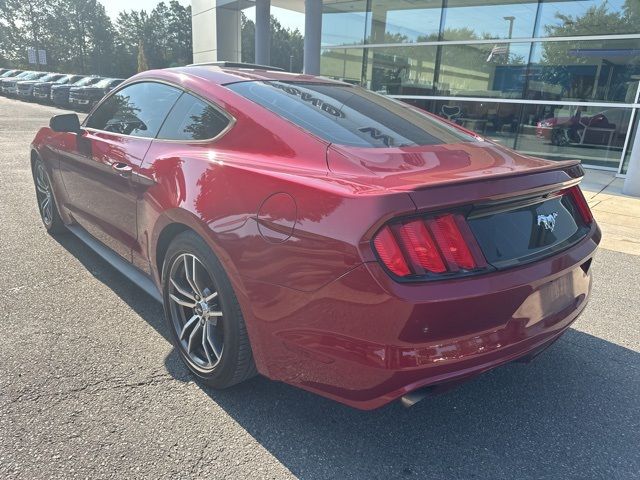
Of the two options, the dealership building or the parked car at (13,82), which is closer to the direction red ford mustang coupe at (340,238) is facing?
the parked car

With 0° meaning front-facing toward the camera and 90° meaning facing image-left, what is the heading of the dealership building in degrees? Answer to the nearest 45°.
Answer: approximately 45°

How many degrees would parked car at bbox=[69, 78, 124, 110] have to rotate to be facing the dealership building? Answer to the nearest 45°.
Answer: approximately 90° to its left

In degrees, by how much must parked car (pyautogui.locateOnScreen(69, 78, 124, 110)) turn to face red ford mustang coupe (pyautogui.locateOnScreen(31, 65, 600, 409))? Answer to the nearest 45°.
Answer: approximately 45° to its left

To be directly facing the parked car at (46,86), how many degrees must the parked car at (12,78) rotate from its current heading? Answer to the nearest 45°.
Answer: approximately 45° to its left

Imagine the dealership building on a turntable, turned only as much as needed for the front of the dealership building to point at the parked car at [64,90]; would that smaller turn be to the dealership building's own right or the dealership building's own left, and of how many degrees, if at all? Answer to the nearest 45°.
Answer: approximately 90° to the dealership building's own right

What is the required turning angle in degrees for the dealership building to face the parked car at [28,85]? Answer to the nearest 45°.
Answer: approximately 90° to its right

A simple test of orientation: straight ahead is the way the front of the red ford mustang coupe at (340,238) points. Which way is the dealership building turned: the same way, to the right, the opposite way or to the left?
to the left

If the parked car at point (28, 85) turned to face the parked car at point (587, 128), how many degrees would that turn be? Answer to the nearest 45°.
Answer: approximately 90° to its left
